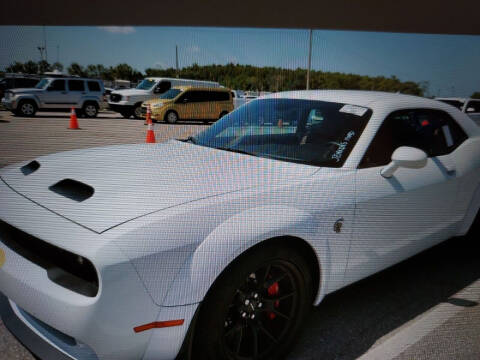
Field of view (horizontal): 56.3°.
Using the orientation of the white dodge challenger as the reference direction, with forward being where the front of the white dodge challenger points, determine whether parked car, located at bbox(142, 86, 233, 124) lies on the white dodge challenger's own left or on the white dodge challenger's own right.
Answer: on the white dodge challenger's own right

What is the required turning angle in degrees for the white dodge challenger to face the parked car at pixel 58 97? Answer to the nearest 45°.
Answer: approximately 90° to its right

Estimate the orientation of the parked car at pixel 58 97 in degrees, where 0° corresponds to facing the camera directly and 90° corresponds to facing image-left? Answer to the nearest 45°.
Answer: approximately 90°

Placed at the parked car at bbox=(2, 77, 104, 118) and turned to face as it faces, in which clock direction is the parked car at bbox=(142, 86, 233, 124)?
the parked car at bbox=(142, 86, 233, 124) is roughly at 7 o'clock from the parked car at bbox=(2, 77, 104, 118).

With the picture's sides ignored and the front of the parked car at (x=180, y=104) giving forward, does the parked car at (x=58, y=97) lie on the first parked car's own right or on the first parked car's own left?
on the first parked car's own right

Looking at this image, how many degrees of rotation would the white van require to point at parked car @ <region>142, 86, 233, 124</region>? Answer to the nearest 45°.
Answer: approximately 90° to its left

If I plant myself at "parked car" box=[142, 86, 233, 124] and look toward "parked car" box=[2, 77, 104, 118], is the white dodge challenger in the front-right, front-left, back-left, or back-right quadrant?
back-left

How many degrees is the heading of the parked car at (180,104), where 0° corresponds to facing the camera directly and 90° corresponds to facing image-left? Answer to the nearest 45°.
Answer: approximately 45°

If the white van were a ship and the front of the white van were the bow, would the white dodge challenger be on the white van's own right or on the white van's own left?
on the white van's own left
